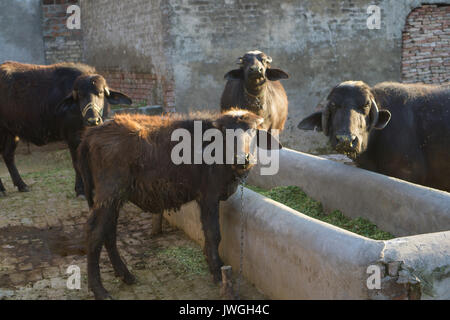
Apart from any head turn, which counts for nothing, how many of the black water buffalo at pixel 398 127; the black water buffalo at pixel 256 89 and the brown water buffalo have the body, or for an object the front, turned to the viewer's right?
1

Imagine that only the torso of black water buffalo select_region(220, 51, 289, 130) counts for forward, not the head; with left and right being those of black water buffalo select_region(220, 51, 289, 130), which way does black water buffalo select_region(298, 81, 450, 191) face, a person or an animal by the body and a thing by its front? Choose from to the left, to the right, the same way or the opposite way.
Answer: to the right

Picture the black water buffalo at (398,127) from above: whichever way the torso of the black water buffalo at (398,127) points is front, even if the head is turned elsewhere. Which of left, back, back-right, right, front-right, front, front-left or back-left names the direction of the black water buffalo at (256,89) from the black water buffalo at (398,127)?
front-right

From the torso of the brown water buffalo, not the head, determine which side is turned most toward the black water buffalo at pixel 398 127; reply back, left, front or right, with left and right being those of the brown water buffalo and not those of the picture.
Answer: front

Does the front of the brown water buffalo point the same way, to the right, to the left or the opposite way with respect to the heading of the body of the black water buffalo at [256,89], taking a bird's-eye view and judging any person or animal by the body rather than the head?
to the left

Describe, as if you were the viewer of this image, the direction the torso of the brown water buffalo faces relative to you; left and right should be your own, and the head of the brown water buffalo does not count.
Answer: facing to the right of the viewer

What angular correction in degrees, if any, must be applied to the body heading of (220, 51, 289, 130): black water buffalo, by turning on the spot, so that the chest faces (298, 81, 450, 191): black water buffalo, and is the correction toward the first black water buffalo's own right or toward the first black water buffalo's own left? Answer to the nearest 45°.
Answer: approximately 45° to the first black water buffalo's own left

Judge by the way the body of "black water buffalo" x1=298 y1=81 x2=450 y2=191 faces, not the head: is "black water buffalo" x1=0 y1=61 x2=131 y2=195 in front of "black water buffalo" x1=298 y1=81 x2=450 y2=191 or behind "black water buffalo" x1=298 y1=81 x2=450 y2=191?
in front

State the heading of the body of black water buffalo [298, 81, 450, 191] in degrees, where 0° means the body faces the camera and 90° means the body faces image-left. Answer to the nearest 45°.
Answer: approximately 90°

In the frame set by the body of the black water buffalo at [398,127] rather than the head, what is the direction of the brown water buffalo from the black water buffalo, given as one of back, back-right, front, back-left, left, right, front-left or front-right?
front-left

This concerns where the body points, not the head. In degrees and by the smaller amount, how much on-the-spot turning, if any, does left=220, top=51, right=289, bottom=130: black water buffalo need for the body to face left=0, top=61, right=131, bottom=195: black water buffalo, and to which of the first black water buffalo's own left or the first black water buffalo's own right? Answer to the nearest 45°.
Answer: approximately 90° to the first black water buffalo's own right
